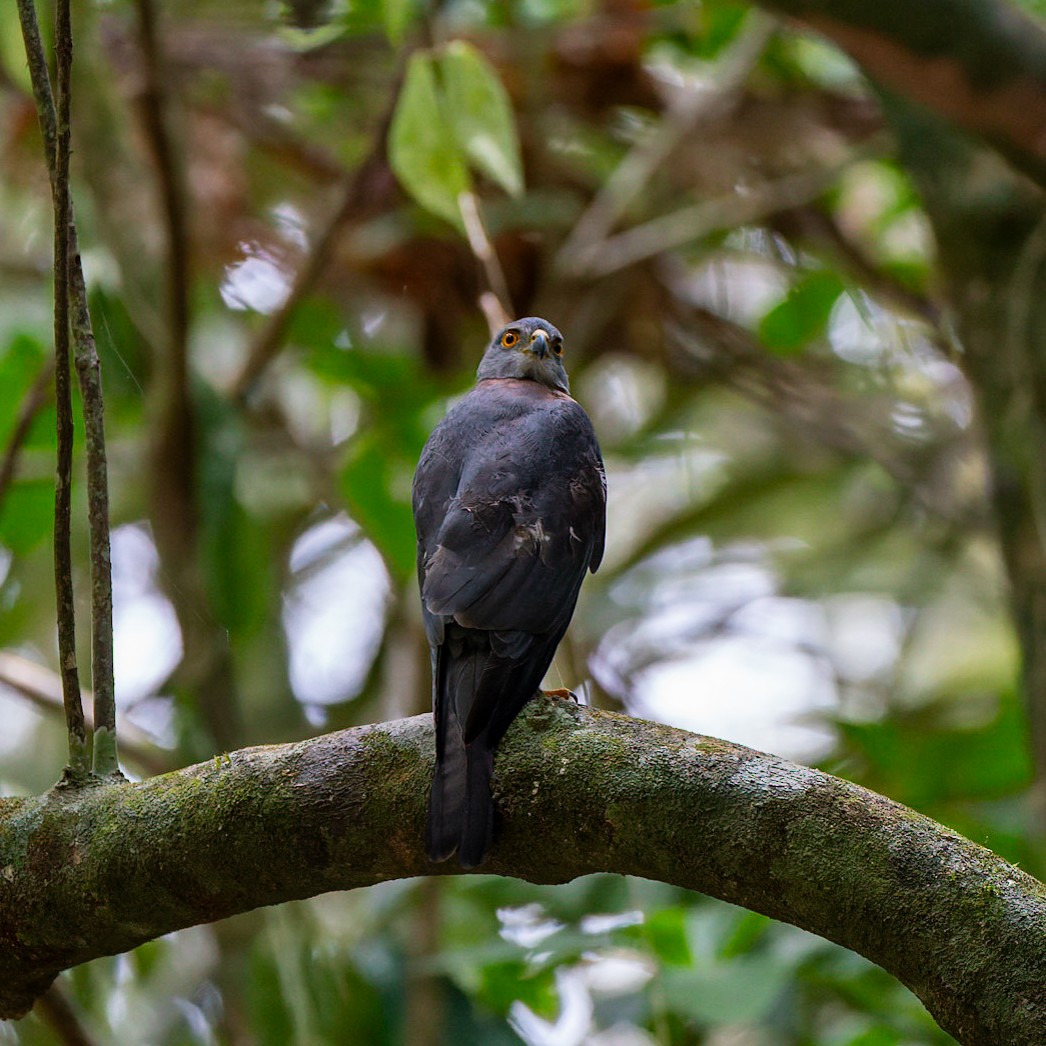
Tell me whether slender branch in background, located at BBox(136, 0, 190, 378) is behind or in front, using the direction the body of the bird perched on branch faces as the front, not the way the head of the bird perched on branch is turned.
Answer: in front

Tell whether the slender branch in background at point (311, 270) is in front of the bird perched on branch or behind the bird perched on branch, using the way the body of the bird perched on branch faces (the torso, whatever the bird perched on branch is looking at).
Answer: in front

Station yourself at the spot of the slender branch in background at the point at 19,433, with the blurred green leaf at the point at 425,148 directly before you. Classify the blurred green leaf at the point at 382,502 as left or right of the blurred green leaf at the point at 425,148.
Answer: left

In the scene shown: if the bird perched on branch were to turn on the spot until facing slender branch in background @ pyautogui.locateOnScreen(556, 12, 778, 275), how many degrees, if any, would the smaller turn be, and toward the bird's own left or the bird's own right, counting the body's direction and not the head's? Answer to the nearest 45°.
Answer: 0° — it already faces it

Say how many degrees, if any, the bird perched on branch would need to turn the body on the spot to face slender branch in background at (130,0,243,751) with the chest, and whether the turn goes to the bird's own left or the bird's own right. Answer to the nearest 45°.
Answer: approximately 45° to the bird's own left

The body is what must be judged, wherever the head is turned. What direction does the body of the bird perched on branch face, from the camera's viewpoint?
away from the camera

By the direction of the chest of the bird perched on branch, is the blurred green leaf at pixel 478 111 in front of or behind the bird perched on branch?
in front

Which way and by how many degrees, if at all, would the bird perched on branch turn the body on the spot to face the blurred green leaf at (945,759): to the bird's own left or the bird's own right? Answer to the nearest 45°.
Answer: approximately 45° to the bird's own right
